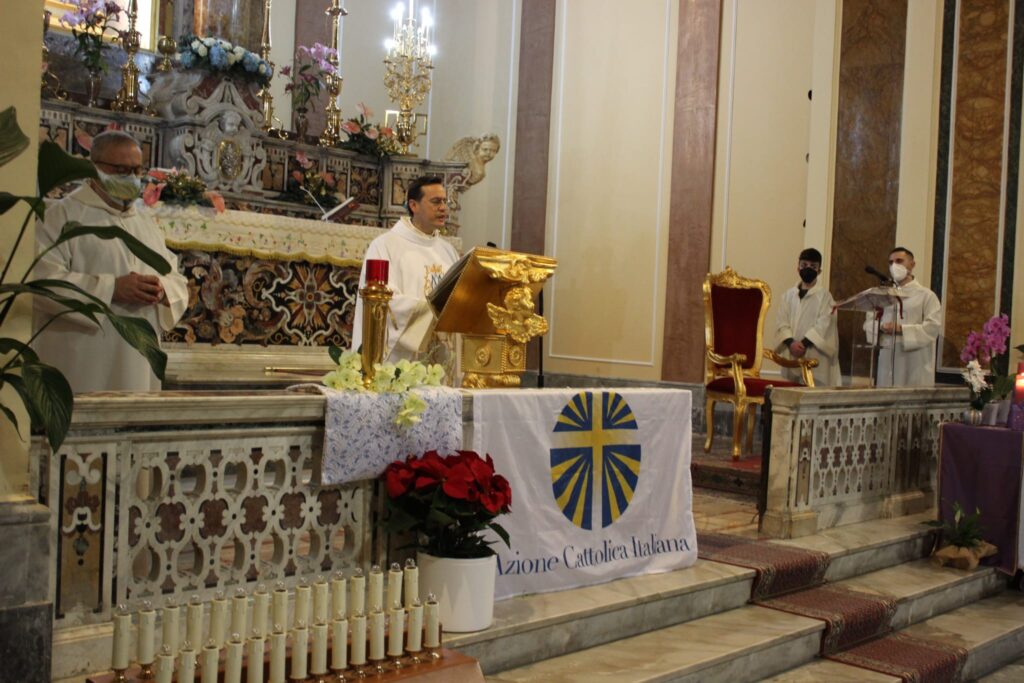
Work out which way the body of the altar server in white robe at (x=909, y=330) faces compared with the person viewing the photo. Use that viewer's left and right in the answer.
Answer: facing the viewer and to the left of the viewer

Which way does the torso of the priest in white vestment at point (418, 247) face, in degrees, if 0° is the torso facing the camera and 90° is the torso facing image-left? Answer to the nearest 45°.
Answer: approximately 315°

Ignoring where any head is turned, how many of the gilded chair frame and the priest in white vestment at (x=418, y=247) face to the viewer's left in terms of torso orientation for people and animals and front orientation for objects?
0

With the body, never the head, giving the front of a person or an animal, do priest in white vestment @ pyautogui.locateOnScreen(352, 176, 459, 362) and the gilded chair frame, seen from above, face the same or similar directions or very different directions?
same or similar directions

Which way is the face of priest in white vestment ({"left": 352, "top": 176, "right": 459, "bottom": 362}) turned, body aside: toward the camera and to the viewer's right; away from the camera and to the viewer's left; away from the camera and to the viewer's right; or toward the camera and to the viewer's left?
toward the camera and to the viewer's right

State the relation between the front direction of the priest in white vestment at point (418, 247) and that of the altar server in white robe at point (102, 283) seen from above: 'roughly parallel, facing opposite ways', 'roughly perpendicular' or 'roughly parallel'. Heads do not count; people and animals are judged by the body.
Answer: roughly parallel

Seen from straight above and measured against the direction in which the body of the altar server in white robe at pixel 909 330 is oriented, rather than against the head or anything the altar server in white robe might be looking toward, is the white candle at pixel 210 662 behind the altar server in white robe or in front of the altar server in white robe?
in front

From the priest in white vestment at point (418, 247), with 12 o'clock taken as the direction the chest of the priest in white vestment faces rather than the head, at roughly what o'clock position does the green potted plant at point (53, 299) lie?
The green potted plant is roughly at 2 o'clock from the priest in white vestment.

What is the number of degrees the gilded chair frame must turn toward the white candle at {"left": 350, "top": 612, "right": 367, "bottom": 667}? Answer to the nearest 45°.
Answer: approximately 45° to its right

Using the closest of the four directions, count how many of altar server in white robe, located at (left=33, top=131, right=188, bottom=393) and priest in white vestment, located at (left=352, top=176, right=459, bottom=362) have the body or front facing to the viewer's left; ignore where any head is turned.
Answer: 0

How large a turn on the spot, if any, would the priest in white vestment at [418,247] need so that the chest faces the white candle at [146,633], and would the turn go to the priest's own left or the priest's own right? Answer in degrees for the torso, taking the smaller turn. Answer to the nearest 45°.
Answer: approximately 45° to the priest's own right

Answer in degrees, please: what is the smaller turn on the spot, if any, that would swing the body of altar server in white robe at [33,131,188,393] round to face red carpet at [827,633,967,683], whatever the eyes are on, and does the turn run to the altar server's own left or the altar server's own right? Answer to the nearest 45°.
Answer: approximately 45° to the altar server's own left

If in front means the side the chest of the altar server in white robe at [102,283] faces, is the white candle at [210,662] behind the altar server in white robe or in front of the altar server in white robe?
in front

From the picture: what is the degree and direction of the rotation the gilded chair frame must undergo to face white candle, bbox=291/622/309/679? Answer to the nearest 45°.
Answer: approximately 45° to its right
